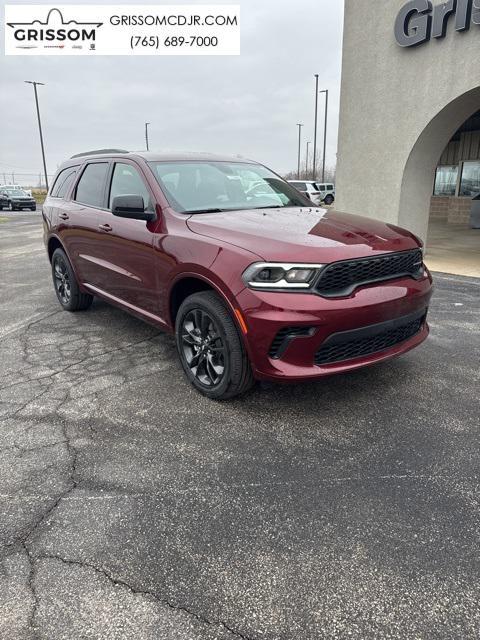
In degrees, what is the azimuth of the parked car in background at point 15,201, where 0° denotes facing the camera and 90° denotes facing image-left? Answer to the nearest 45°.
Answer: approximately 315°

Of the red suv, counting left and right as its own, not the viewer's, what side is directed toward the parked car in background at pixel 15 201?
back

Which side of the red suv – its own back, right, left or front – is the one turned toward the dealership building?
left

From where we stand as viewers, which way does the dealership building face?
facing the viewer and to the left of the viewer

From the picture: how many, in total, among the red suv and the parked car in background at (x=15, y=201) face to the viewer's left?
0

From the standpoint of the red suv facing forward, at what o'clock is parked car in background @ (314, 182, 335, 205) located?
The parked car in background is roughly at 8 o'clock from the red suv.

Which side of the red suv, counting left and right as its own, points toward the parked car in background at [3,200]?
back

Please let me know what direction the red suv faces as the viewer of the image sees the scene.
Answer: facing the viewer and to the right of the viewer

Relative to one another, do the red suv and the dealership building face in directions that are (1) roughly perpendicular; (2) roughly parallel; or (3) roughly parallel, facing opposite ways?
roughly perpendicular

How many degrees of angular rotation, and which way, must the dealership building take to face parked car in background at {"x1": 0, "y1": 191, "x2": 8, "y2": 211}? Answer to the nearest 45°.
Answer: approximately 90° to its right

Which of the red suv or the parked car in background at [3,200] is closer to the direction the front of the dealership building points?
the red suv

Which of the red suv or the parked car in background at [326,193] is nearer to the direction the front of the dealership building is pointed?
the red suv
